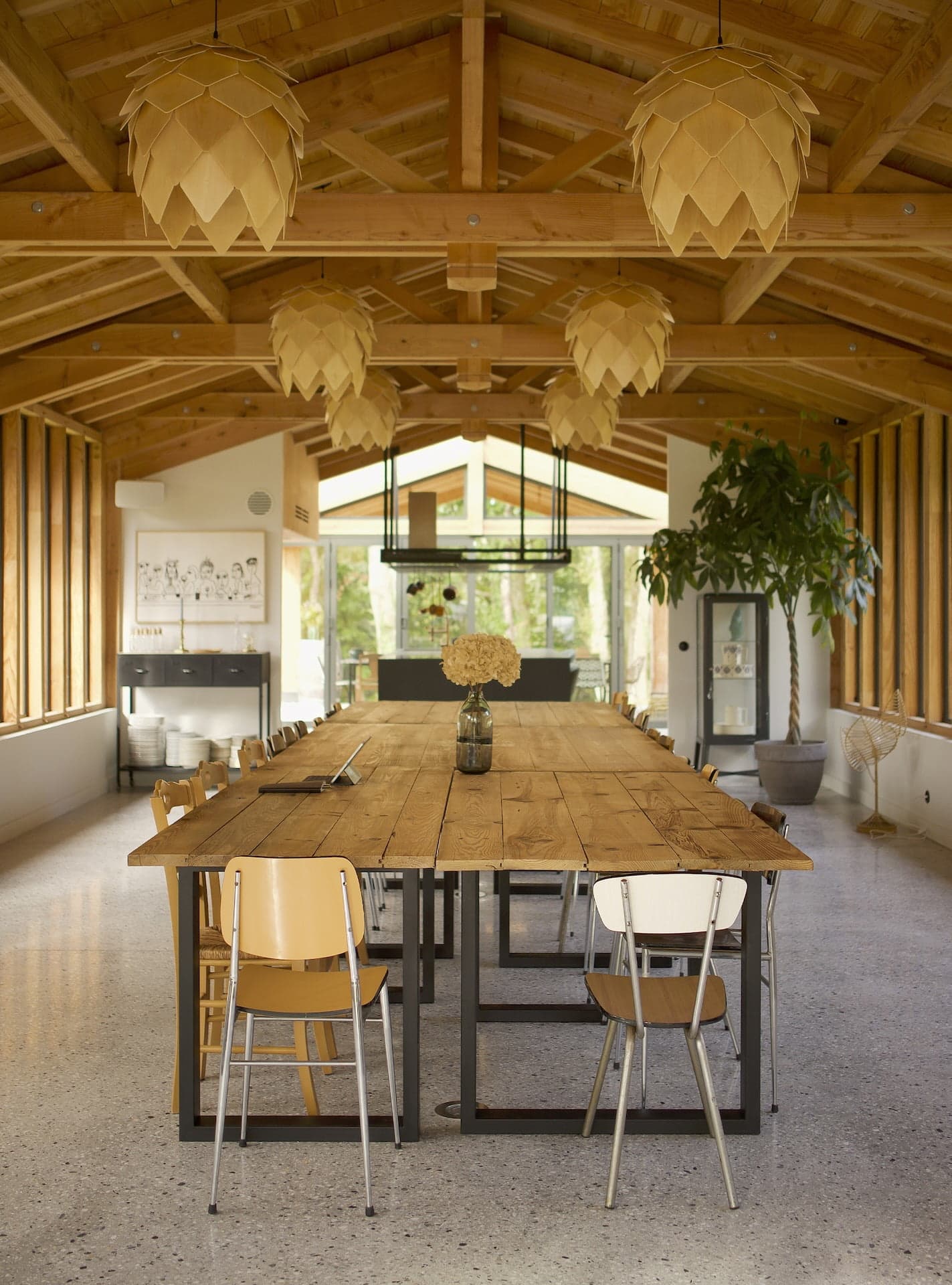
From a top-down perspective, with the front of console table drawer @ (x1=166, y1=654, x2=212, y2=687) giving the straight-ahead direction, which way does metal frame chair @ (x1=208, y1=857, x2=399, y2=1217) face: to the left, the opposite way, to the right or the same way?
the opposite way

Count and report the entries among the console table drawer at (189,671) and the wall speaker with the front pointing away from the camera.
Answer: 0

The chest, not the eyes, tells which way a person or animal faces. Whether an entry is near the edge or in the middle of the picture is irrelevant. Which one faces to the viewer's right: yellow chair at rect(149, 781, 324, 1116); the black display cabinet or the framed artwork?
the yellow chair

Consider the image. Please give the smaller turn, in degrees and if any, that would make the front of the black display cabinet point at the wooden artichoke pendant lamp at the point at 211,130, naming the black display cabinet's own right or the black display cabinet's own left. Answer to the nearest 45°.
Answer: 0° — it already faces it

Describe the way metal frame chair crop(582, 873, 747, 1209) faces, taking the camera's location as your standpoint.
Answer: facing away from the viewer

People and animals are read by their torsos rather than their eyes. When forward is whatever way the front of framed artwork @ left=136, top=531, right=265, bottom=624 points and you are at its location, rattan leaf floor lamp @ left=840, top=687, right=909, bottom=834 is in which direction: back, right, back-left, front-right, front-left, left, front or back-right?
front-left

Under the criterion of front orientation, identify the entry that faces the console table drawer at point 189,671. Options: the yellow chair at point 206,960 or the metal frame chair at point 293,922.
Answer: the metal frame chair

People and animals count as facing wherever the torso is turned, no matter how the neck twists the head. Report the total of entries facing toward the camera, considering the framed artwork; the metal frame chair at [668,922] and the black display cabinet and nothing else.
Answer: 2

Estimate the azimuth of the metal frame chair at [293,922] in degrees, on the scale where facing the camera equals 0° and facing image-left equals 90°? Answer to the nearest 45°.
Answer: approximately 180°

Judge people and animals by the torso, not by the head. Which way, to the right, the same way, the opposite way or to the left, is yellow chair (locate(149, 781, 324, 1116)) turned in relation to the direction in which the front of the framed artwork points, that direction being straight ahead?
to the left

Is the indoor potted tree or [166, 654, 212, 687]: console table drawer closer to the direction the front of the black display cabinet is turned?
the indoor potted tree

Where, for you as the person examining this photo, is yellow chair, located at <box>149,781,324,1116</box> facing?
facing to the right of the viewer

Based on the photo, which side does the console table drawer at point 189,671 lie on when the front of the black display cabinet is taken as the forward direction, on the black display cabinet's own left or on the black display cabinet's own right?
on the black display cabinet's own right
